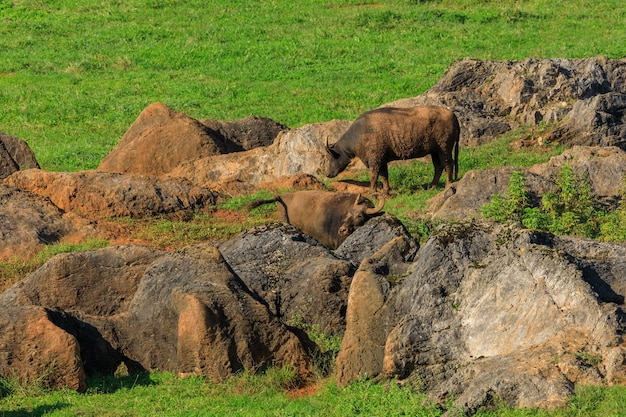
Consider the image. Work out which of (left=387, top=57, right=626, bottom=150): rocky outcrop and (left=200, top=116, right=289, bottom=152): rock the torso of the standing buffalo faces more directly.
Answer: the rock

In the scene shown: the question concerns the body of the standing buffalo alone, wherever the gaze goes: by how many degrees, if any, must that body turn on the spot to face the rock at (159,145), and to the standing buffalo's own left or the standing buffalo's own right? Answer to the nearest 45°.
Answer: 0° — it already faces it

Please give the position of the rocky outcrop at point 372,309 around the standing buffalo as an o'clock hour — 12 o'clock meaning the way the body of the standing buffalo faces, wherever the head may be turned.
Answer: The rocky outcrop is roughly at 9 o'clock from the standing buffalo.

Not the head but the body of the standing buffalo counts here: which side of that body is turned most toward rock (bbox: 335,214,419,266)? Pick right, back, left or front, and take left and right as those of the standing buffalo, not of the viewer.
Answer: left

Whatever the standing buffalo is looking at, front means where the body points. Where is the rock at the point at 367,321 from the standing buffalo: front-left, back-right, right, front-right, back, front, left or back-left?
left

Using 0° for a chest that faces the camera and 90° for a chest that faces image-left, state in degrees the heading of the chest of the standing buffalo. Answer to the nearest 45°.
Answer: approximately 90°

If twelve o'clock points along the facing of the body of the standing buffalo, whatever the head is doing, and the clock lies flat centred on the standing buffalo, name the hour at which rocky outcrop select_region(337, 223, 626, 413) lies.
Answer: The rocky outcrop is roughly at 9 o'clock from the standing buffalo.
